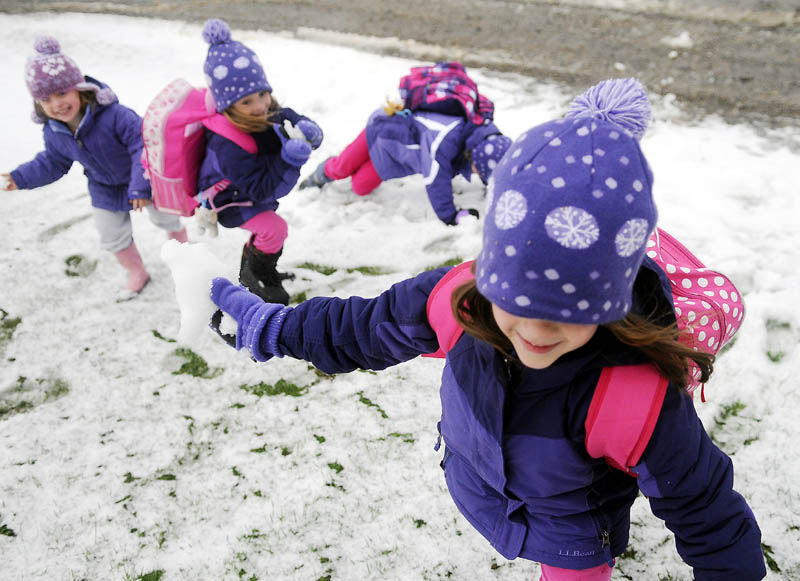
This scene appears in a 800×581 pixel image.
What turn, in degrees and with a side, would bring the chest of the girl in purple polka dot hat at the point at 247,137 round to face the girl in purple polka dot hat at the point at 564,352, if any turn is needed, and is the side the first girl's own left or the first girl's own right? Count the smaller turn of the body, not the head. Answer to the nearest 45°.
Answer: approximately 45° to the first girl's own right

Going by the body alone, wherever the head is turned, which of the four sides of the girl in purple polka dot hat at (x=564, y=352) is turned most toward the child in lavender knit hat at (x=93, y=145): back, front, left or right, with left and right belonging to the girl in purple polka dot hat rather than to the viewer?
right

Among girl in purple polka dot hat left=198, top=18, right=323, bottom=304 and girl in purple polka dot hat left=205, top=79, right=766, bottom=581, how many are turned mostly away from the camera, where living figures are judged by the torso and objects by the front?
0

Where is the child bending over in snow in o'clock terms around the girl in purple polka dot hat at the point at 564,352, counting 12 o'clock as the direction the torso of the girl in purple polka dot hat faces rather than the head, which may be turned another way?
The child bending over in snow is roughly at 4 o'clock from the girl in purple polka dot hat.

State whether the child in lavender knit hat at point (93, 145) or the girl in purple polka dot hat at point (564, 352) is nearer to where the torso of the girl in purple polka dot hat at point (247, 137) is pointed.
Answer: the girl in purple polka dot hat

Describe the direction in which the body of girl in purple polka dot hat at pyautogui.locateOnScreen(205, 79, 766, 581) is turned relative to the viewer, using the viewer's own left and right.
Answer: facing the viewer and to the left of the viewer

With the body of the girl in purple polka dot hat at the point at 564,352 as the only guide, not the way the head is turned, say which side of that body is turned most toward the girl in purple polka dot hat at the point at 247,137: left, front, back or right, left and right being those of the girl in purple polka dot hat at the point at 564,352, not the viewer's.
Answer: right

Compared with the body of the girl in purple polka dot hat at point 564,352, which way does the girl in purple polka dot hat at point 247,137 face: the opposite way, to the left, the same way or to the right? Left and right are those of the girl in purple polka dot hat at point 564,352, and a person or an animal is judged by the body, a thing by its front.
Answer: to the left

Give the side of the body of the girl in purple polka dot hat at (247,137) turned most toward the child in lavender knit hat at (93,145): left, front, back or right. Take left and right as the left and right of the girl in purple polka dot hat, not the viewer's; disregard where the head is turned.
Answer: back

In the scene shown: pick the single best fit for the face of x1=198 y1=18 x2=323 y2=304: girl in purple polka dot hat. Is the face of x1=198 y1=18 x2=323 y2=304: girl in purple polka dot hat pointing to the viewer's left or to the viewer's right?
to the viewer's right

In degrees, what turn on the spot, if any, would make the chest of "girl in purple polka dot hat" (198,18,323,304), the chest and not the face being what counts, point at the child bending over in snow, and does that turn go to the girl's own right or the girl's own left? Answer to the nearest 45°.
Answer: approximately 90° to the girl's own left

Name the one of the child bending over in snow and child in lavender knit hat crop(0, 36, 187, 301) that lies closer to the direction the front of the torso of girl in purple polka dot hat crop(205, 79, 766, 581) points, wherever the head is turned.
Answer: the child in lavender knit hat
